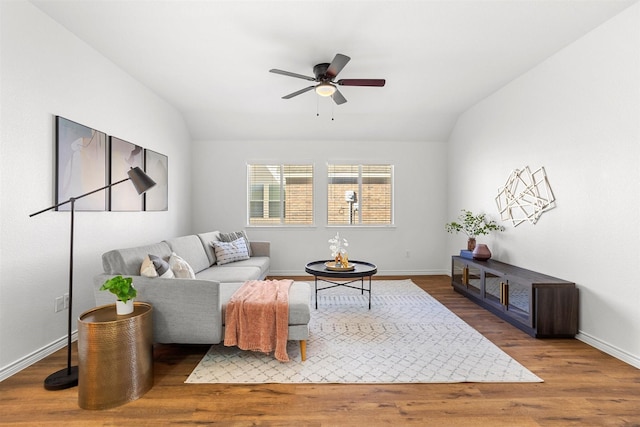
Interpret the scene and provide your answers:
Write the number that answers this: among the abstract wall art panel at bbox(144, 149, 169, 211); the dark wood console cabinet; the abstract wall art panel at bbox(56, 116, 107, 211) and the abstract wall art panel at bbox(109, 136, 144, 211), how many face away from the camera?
0

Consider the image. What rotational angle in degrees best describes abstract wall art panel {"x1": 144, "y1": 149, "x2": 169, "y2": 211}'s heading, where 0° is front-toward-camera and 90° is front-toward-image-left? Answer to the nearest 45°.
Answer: approximately 315°

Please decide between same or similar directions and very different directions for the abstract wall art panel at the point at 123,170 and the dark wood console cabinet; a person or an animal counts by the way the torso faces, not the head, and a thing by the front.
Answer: very different directions

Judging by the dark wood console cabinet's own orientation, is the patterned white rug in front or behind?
in front

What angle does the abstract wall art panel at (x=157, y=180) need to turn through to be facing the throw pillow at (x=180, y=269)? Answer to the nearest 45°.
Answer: approximately 45° to its right

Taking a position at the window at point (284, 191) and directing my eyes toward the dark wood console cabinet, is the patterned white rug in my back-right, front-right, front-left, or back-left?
front-right

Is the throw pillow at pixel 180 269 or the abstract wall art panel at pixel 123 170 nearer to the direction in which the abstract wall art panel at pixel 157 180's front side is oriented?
the throw pillow

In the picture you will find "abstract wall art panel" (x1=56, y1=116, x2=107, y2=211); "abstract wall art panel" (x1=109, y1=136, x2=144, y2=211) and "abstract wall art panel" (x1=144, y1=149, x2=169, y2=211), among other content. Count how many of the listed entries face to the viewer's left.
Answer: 0

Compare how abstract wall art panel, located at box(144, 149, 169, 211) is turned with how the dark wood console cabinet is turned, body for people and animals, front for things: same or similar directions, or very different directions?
very different directions

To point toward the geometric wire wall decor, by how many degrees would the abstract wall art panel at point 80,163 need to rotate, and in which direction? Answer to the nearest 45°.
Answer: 0° — it already faces it

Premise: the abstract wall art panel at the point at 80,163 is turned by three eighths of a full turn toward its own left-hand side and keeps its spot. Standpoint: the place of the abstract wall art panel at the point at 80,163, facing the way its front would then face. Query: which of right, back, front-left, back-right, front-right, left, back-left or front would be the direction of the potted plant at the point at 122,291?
back

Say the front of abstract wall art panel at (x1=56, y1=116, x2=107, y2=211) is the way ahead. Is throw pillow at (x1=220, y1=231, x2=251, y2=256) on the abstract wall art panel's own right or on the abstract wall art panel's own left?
on the abstract wall art panel's own left

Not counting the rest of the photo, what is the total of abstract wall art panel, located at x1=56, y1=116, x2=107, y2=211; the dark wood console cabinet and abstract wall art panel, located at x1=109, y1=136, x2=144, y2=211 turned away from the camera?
0

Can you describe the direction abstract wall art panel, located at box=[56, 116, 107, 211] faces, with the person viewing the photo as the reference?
facing the viewer and to the right of the viewer

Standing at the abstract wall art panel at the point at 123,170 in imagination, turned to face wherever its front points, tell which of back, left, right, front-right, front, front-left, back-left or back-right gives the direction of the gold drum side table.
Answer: front-right

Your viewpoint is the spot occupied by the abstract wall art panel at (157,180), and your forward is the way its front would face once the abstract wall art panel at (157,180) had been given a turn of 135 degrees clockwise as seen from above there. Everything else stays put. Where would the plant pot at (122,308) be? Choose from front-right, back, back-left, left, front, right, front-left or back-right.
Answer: left

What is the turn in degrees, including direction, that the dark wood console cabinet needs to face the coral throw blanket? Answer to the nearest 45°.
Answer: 0° — it already faces it

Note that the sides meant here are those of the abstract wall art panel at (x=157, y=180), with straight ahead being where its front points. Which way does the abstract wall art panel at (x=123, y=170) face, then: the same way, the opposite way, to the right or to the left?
the same way
